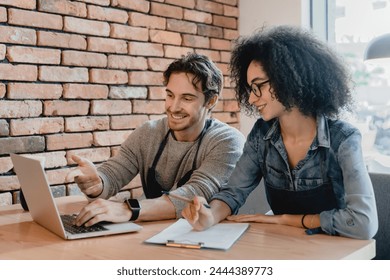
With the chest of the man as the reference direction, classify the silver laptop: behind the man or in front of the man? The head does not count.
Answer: in front

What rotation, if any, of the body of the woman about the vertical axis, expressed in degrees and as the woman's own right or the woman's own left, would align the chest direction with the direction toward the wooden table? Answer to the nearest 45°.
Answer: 0° — they already face it

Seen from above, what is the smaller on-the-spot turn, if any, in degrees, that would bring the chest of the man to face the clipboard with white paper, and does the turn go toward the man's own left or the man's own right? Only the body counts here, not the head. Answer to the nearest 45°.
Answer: approximately 45° to the man's own left

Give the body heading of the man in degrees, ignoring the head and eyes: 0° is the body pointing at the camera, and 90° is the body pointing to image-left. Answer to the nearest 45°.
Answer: approximately 45°

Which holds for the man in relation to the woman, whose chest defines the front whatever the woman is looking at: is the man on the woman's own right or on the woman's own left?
on the woman's own right

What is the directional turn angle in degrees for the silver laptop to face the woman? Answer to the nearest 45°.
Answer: approximately 45° to its right

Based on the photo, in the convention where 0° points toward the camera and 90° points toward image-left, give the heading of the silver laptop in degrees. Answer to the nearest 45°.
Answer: approximately 225°

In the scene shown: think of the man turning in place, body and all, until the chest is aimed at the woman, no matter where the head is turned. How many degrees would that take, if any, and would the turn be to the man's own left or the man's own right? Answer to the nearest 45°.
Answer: approximately 90° to the man's own left

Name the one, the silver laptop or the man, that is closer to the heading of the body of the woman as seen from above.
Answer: the silver laptop

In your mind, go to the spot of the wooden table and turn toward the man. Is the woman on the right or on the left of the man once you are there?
right

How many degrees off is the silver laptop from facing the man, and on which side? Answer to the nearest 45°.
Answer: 0° — it already faces them

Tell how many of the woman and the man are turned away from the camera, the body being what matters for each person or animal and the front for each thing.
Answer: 0

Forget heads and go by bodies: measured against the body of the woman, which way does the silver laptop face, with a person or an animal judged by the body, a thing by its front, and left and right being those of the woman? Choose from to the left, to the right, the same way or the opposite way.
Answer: the opposite way
